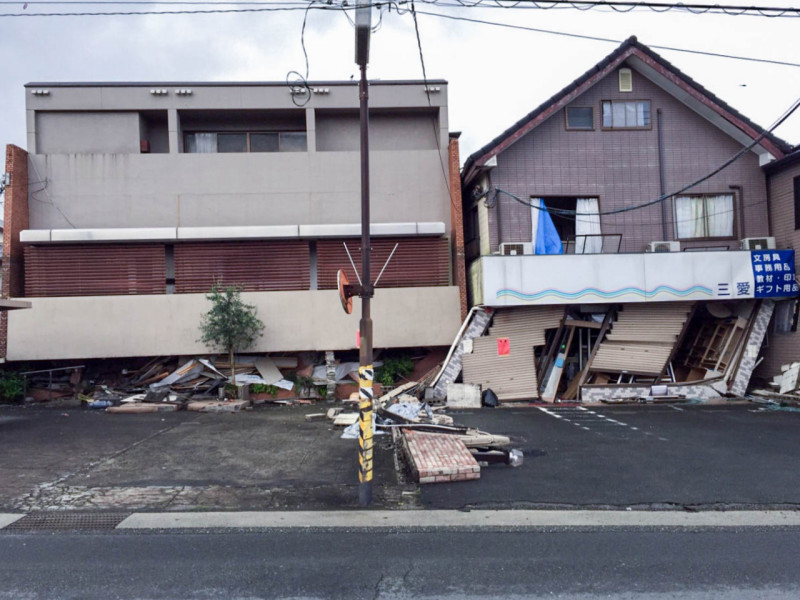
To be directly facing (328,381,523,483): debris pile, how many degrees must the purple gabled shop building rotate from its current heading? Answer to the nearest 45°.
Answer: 0° — it already faces it

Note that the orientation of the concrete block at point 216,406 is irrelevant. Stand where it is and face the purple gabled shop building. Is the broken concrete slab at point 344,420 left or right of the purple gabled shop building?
right

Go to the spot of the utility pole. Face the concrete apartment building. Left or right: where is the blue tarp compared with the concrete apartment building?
right

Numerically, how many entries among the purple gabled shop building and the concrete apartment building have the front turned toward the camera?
2

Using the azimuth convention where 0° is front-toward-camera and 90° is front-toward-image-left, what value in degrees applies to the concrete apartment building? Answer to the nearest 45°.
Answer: approximately 0°

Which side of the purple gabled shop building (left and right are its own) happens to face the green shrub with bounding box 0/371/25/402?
right

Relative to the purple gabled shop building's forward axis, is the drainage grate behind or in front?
in front

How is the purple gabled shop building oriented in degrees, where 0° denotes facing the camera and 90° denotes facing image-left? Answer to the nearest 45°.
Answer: approximately 0°

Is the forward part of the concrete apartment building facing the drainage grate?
yes

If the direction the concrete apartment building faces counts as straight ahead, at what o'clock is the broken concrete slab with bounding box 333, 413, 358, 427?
The broken concrete slab is roughly at 11 o'clock from the concrete apartment building.

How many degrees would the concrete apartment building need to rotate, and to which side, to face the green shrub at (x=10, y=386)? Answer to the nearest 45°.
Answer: approximately 90° to its right
